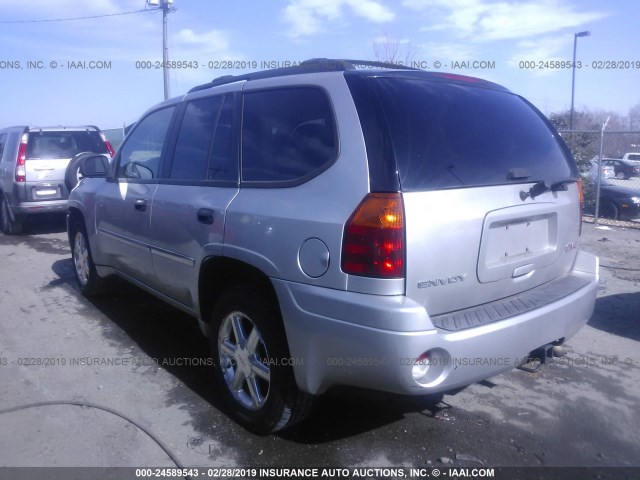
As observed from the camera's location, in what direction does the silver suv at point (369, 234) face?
facing away from the viewer and to the left of the viewer

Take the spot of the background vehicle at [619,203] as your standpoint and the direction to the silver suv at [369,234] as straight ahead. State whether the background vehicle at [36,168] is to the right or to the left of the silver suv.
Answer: right

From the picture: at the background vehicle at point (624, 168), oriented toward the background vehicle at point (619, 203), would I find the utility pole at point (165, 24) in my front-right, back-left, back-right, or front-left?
front-right

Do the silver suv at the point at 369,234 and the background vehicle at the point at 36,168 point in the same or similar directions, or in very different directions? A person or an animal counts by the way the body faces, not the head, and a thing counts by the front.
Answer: same or similar directions

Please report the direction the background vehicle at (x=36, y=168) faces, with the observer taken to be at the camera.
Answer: facing away from the viewer and to the left of the viewer

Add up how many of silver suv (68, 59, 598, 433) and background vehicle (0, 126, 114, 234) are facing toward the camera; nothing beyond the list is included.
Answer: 0

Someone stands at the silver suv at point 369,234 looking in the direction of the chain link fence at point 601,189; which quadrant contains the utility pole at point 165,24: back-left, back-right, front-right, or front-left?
front-left

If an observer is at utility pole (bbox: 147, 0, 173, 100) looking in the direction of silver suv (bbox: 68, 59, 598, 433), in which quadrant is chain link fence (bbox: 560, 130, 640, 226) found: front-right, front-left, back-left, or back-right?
front-left

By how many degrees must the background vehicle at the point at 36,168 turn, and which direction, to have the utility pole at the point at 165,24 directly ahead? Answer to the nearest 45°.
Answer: approximately 45° to its right

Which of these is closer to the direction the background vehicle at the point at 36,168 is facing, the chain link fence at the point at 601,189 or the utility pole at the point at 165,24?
the utility pole

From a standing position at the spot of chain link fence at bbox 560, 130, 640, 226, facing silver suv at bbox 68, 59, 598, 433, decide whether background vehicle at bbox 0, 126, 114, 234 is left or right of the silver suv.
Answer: right

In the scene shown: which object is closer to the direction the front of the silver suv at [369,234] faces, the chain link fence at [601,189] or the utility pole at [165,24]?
the utility pole

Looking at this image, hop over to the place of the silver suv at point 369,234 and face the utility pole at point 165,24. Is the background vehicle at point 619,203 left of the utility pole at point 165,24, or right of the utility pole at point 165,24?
right

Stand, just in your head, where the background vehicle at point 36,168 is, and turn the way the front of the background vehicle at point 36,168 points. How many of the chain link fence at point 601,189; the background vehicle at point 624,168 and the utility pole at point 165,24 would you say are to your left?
0

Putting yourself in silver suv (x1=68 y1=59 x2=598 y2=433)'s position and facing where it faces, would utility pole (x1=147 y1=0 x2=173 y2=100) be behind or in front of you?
in front
